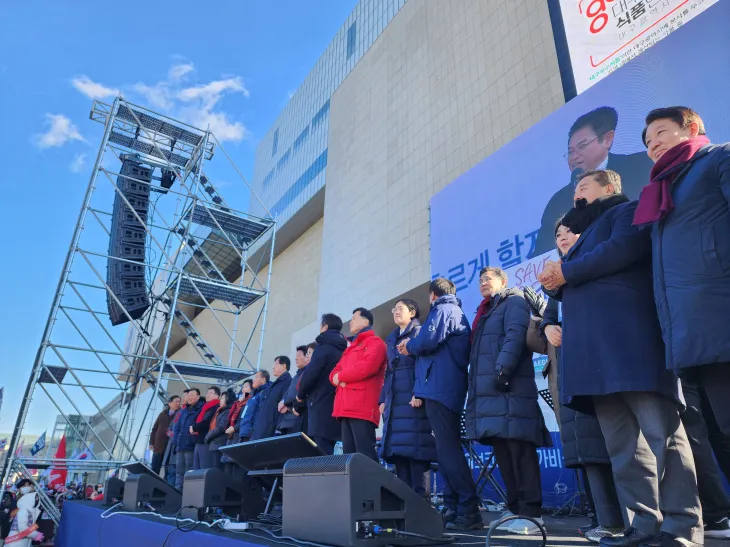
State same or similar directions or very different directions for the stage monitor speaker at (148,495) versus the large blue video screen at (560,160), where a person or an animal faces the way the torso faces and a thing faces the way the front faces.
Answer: very different directions

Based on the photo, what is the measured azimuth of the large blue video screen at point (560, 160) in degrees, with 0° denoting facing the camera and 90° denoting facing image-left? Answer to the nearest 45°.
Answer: approximately 45°

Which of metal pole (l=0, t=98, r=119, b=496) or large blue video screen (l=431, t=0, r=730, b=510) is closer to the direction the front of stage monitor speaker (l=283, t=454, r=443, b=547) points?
the large blue video screen

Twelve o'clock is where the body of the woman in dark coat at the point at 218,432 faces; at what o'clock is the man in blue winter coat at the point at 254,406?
The man in blue winter coat is roughly at 8 o'clock from the woman in dark coat.

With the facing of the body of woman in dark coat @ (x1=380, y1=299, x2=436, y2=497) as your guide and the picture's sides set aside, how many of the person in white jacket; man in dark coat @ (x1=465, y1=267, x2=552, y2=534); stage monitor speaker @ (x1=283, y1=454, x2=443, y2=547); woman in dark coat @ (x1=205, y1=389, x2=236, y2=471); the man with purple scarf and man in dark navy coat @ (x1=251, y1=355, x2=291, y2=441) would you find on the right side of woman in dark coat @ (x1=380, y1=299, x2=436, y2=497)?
3

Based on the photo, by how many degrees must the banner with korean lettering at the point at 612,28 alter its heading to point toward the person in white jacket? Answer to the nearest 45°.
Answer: approximately 45° to its right

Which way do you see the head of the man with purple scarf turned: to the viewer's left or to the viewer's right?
to the viewer's left

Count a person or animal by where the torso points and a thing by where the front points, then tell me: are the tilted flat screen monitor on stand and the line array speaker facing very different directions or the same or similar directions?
very different directions

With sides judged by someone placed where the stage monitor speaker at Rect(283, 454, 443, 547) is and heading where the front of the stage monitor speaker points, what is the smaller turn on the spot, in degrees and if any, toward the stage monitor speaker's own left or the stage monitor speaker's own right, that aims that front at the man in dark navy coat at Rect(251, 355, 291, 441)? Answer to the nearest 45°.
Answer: approximately 45° to the stage monitor speaker's own left

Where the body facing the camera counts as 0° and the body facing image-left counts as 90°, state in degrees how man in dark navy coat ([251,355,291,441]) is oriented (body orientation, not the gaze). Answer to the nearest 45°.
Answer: approximately 90°

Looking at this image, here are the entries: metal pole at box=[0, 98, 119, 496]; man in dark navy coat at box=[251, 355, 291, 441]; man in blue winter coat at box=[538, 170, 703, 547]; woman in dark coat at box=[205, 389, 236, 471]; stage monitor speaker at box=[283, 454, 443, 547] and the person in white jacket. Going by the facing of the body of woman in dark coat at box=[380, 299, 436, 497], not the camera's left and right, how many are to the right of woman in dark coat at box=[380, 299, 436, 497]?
4

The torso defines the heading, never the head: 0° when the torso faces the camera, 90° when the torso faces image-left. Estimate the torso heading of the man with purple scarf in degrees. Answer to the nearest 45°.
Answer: approximately 45°

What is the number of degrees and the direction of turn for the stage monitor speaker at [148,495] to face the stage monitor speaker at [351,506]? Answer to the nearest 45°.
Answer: approximately 90° to its right

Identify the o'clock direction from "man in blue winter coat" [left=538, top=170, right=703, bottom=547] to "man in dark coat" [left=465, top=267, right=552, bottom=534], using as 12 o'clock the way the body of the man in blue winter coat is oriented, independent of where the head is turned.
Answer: The man in dark coat is roughly at 2 o'clock from the man in blue winter coat.

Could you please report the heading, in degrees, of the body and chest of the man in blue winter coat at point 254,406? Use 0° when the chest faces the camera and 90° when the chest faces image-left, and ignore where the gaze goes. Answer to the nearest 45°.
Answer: approximately 90°
